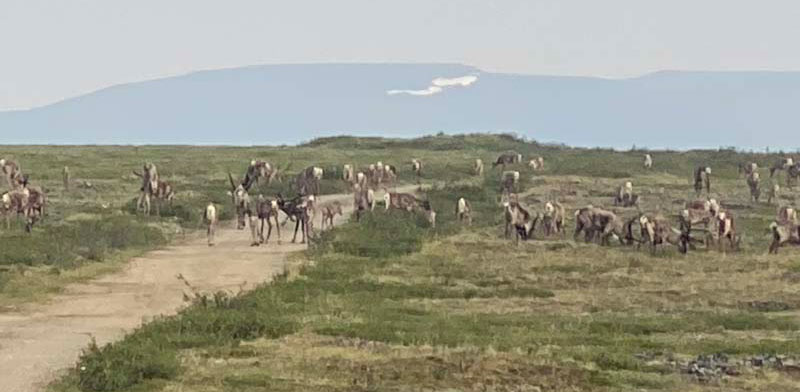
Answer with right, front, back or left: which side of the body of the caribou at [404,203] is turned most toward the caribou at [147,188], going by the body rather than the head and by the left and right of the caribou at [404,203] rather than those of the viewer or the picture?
back

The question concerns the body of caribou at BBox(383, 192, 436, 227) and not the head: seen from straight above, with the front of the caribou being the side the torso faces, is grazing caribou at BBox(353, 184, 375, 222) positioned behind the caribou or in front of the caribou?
behind

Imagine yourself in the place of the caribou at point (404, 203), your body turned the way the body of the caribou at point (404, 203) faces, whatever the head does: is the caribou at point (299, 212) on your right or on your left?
on your right

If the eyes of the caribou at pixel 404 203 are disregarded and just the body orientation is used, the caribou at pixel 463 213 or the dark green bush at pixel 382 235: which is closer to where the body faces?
the caribou

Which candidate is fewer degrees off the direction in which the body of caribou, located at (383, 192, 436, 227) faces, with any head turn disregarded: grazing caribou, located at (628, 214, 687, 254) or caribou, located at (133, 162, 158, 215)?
the grazing caribou

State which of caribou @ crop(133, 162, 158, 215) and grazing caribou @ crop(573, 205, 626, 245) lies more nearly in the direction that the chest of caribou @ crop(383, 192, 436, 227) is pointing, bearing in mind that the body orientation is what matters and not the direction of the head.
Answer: the grazing caribou

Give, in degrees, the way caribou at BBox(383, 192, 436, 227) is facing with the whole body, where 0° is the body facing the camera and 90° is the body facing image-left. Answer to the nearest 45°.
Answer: approximately 270°

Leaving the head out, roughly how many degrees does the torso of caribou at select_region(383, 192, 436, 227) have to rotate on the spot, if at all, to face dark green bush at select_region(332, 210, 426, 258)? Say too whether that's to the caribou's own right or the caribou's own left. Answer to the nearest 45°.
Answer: approximately 90° to the caribou's own right

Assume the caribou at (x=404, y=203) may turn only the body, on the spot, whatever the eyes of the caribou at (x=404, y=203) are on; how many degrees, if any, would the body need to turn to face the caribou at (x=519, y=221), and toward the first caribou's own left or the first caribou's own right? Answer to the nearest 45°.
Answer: approximately 45° to the first caribou's own right
